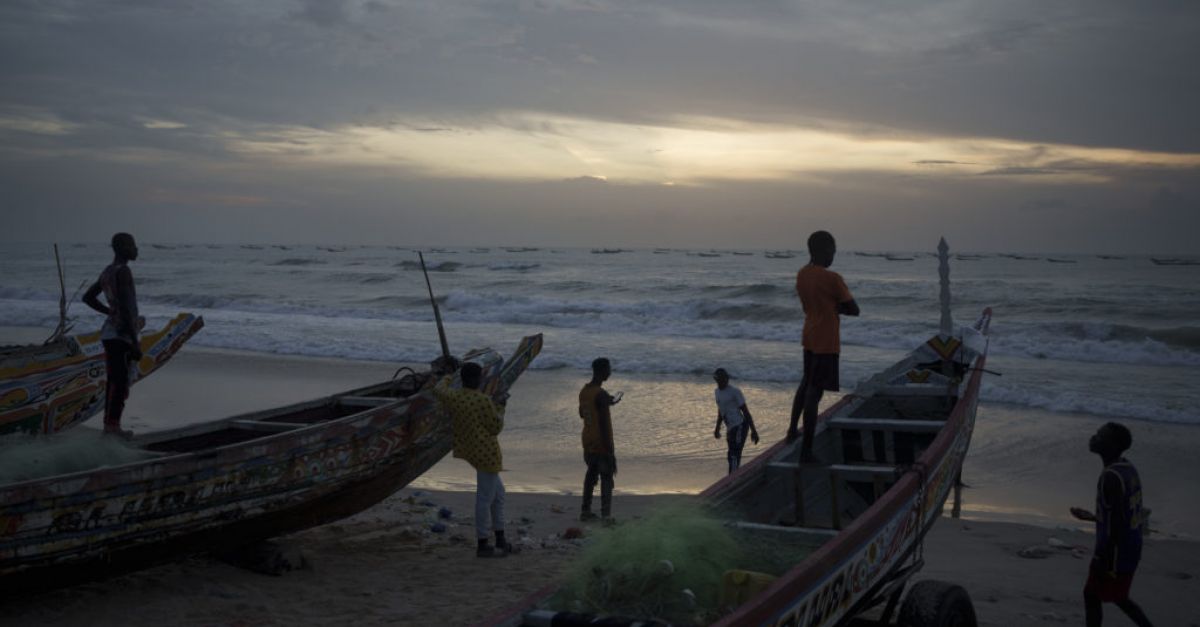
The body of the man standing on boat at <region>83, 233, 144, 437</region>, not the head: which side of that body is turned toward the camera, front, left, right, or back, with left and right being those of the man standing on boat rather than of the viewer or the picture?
right

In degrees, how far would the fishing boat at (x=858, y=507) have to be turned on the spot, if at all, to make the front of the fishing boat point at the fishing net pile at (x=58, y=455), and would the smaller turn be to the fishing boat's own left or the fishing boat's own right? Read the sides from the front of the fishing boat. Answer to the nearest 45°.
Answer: approximately 135° to the fishing boat's own left

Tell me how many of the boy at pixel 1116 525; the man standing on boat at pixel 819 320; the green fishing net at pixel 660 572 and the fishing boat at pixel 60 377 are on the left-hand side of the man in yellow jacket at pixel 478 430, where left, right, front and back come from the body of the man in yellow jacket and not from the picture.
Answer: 1

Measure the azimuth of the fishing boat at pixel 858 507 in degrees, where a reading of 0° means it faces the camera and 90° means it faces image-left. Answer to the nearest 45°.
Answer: approximately 225°

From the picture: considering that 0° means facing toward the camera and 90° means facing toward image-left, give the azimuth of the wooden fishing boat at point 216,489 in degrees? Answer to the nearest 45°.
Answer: approximately 225°

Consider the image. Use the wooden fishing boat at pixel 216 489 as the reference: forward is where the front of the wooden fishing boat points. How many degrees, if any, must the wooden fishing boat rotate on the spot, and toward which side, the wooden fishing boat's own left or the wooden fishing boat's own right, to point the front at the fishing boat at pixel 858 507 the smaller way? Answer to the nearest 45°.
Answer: approximately 90° to the wooden fishing boat's own right

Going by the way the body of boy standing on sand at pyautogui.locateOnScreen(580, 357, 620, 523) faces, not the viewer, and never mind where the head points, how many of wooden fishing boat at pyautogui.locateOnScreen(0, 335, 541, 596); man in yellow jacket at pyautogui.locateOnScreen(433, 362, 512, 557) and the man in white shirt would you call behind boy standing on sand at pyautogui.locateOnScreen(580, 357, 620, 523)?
2

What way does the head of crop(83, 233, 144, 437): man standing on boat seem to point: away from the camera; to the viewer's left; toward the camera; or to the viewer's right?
to the viewer's right

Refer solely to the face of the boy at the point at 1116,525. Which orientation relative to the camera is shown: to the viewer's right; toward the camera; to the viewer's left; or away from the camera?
to the viewer's left

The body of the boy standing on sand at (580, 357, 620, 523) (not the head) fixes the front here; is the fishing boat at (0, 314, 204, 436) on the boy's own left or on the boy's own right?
on the boy's own left

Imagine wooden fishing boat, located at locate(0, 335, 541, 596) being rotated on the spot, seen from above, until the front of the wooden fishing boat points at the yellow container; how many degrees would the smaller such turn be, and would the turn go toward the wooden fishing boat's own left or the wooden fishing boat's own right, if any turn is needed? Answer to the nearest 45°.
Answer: approximately 90° to the wooden fishing boat's own right

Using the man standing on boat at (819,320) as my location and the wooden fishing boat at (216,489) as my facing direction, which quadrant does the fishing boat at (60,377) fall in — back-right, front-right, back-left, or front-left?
front-right

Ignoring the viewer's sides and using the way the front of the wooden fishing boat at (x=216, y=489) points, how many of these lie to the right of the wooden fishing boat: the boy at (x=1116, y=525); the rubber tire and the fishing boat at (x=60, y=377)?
2
